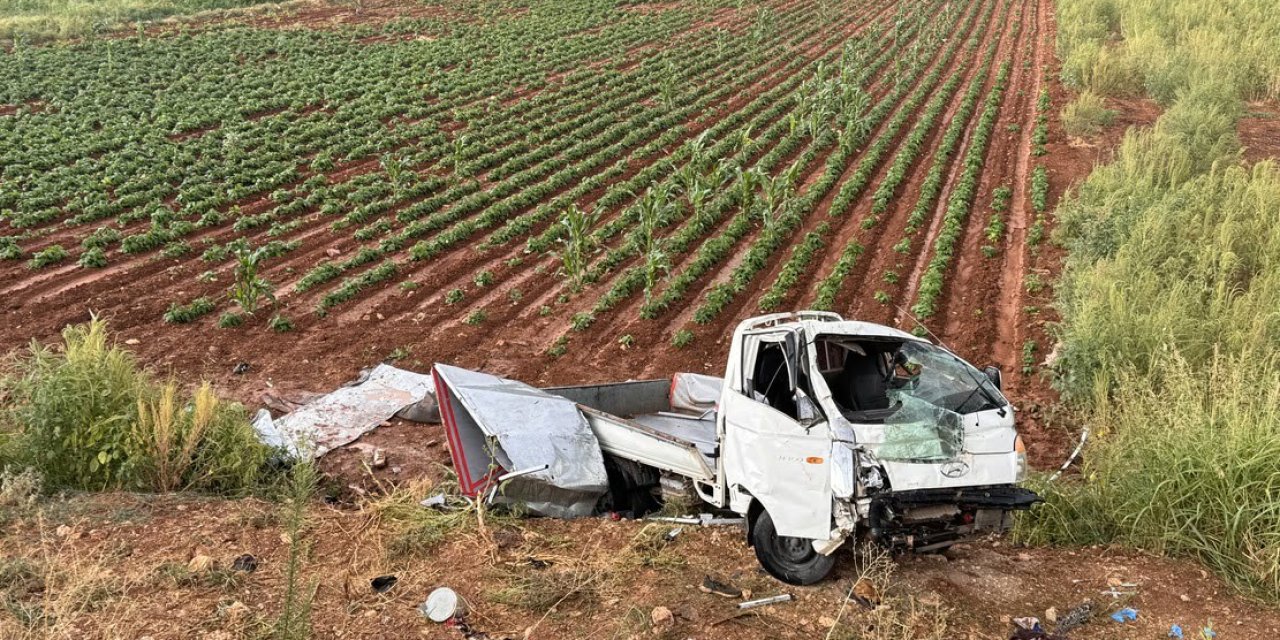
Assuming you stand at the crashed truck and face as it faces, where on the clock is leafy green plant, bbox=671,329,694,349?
The leafy green plant is roughly at 7 o'clock from the crashed truck.

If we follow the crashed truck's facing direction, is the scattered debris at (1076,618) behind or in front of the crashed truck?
in front

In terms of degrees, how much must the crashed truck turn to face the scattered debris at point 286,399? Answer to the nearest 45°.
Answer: approximately 180°

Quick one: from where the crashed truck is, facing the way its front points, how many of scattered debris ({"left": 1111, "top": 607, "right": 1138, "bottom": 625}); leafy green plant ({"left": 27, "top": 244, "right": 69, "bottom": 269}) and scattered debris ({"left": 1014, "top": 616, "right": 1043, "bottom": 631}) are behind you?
1

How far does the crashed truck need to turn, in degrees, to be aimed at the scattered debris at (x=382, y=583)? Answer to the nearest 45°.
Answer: approximately 135° to its right

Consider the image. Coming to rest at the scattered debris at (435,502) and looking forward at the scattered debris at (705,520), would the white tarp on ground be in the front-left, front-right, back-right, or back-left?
back-left

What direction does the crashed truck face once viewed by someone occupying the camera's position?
facing the viewer and to the right of the viewer

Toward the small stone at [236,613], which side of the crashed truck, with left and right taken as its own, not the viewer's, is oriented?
right

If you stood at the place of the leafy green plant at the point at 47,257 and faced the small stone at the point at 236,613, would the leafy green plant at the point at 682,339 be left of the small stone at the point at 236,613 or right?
left

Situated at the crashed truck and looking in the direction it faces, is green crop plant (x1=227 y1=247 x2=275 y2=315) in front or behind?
behind

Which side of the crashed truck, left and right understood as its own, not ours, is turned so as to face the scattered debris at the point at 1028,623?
front
